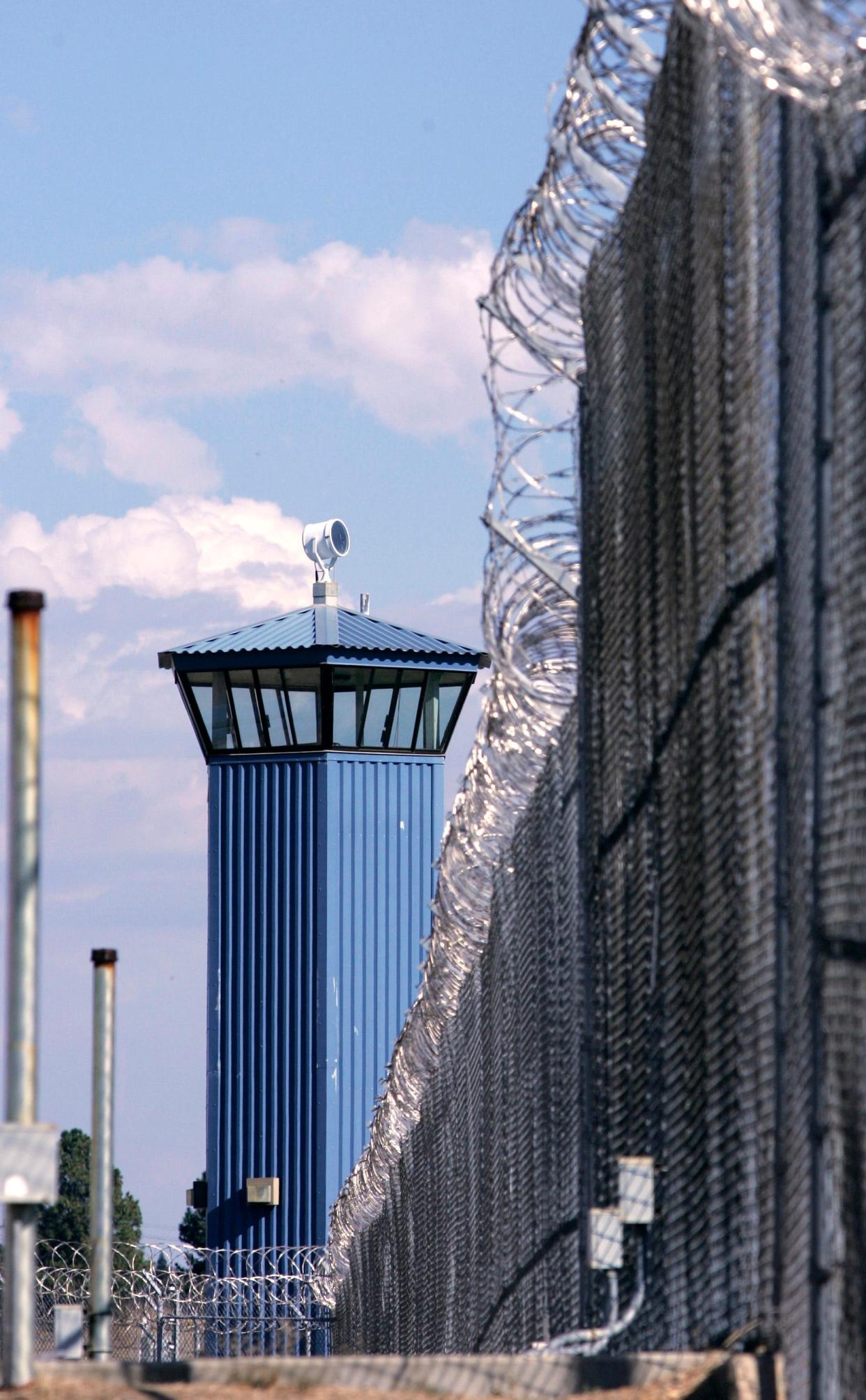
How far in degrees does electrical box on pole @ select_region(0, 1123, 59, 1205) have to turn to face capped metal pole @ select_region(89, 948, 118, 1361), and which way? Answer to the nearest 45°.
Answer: approximately 180°

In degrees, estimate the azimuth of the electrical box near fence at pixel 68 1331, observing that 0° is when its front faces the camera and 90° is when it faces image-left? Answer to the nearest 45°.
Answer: approximately 0°

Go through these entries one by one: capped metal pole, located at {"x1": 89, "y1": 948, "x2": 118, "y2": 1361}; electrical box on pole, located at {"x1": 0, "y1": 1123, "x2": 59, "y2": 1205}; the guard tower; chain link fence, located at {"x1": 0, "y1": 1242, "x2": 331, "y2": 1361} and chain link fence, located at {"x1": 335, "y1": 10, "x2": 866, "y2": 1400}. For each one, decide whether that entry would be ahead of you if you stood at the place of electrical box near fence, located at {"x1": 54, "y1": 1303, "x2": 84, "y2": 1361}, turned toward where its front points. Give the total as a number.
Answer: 3

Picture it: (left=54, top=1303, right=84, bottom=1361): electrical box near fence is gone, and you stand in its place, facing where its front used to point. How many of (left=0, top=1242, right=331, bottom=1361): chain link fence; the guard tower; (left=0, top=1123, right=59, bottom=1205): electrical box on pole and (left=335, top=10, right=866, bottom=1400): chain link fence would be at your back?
2

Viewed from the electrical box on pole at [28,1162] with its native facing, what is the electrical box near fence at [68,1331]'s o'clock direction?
the electrical box near fence at [68,1331] is roughly at 6 o'clock from the electrical box on pole at [28,1162].

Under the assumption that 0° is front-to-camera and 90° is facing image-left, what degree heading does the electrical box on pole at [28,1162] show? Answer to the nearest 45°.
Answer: approximately 0°

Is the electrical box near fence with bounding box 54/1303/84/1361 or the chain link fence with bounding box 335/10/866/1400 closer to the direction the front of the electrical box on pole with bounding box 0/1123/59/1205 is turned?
the chain link fence

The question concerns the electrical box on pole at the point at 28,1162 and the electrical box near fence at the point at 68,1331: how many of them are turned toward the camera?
2

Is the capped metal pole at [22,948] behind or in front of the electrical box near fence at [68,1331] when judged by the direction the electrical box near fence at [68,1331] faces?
in front

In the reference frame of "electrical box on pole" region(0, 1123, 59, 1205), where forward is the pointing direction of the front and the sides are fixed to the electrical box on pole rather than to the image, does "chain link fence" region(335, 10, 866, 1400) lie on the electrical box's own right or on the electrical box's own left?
on the electrical box's own left

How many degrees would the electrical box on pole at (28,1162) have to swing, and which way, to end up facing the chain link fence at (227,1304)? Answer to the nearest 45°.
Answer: approximately 180°

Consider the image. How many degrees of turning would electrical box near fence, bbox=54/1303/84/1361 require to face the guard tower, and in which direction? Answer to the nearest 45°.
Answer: approximately 180°
